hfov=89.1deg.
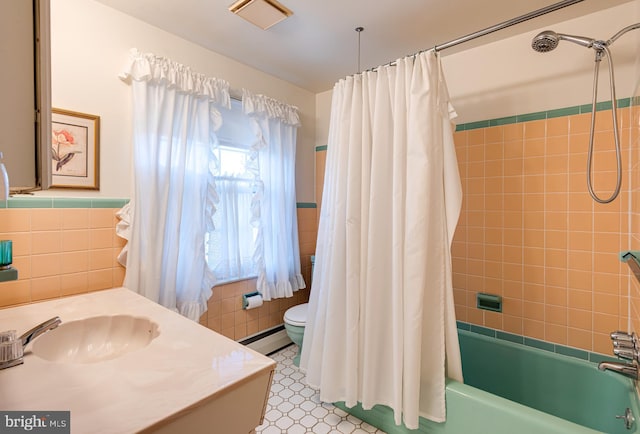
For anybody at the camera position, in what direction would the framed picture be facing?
facing the viewer and to the right of the viewer

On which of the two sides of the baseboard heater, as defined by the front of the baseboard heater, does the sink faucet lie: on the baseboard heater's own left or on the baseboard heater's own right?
on the baseboard heater's own right

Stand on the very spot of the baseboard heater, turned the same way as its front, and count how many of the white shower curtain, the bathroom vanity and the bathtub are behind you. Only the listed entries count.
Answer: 0

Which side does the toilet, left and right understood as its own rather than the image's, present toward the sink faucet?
front

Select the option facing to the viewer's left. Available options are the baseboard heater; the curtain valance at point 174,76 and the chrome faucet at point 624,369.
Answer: the chrome faucet

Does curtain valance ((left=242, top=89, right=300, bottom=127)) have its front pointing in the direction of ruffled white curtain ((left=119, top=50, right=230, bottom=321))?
no

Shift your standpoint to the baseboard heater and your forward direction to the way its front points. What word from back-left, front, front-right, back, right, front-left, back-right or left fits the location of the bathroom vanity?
front-right

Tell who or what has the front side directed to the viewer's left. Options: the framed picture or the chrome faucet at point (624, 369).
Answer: the chrome faucet

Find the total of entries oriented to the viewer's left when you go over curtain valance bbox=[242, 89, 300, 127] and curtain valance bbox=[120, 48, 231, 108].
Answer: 0

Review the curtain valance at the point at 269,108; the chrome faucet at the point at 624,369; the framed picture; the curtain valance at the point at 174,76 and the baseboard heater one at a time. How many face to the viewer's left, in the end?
1

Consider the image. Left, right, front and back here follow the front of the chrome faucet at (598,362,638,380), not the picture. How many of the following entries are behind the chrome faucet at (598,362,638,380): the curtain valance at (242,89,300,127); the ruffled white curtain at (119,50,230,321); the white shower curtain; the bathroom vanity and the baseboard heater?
0

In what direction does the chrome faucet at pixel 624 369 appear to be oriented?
to the viewer's left

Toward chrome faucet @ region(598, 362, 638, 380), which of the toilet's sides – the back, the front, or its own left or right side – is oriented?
left

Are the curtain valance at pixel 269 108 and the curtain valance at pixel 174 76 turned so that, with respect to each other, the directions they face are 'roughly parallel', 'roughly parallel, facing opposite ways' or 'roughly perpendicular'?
roughly parallel
